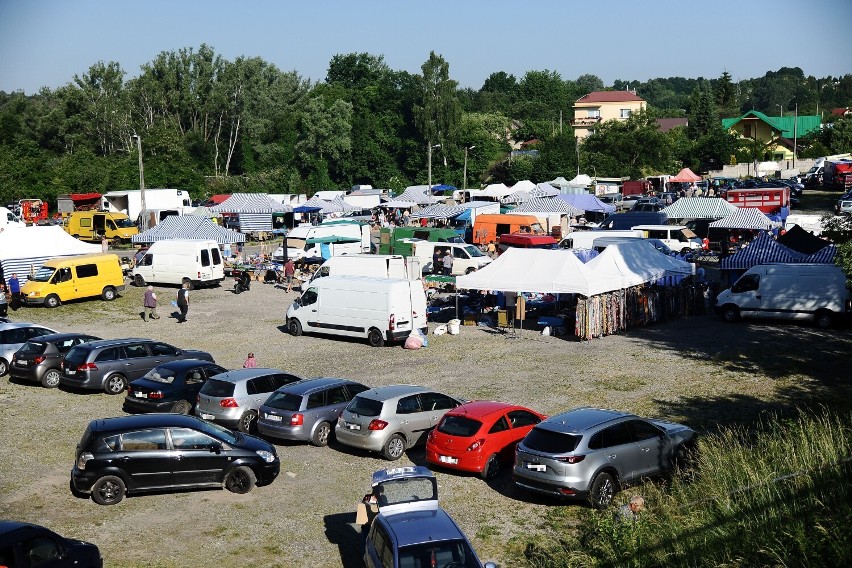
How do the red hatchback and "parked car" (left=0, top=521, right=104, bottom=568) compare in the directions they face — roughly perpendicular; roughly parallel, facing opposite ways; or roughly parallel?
roughly parallel

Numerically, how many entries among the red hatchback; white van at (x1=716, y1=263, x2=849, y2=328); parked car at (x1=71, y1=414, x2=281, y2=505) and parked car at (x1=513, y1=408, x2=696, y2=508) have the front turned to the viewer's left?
1

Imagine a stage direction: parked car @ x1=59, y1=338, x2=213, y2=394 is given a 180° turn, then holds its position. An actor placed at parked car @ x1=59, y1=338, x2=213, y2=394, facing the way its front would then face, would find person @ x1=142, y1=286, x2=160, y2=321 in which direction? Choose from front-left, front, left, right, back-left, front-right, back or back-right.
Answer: back-right

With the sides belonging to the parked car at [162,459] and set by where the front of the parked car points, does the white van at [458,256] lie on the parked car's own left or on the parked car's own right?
on the parked car's own left

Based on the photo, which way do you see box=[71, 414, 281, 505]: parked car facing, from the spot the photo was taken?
facing to the right of the viewer

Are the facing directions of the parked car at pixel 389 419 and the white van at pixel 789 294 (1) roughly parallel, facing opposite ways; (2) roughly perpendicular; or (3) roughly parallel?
roughly perpendicular

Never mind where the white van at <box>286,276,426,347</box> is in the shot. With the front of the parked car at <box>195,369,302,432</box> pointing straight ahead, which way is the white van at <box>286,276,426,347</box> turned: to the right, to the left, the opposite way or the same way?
to the left

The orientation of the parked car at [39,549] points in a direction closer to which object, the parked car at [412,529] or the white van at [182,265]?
the parked car

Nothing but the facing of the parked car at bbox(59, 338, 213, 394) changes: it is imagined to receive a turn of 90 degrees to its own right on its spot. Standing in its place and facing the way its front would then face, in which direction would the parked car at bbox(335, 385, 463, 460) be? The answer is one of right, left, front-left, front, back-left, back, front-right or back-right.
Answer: front

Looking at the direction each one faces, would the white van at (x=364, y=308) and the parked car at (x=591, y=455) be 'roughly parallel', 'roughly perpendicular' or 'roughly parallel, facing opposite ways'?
roughly perpendicular

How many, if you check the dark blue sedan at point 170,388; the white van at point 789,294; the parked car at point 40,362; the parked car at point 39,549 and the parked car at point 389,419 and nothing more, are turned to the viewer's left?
1

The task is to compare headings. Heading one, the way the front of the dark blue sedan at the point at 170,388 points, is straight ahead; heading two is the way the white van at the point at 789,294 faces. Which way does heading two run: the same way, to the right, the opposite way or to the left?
to the left

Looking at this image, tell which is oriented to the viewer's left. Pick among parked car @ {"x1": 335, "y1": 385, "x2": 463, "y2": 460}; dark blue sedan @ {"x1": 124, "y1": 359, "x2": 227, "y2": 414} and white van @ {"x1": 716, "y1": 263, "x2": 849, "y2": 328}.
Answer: the white van

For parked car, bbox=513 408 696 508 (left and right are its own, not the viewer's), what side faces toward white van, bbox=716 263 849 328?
front

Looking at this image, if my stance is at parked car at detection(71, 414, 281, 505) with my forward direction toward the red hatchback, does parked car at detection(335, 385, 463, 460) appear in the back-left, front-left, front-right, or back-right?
front-left

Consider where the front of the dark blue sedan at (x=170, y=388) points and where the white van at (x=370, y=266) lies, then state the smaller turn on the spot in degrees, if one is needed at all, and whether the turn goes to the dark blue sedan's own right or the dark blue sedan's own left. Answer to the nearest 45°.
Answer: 0° — it already faces it

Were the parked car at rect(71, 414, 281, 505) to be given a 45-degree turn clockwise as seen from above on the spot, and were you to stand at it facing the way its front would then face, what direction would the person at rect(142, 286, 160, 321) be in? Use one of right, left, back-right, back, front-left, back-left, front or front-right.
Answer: back-left

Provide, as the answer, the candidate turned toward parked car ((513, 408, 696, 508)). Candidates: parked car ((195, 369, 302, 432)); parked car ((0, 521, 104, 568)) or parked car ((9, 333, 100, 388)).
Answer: parked car ((0, 521, 104, 568))

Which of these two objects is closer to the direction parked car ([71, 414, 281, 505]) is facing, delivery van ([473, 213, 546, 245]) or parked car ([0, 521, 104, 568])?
the delivery van

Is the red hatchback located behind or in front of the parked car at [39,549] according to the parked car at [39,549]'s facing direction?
in front
